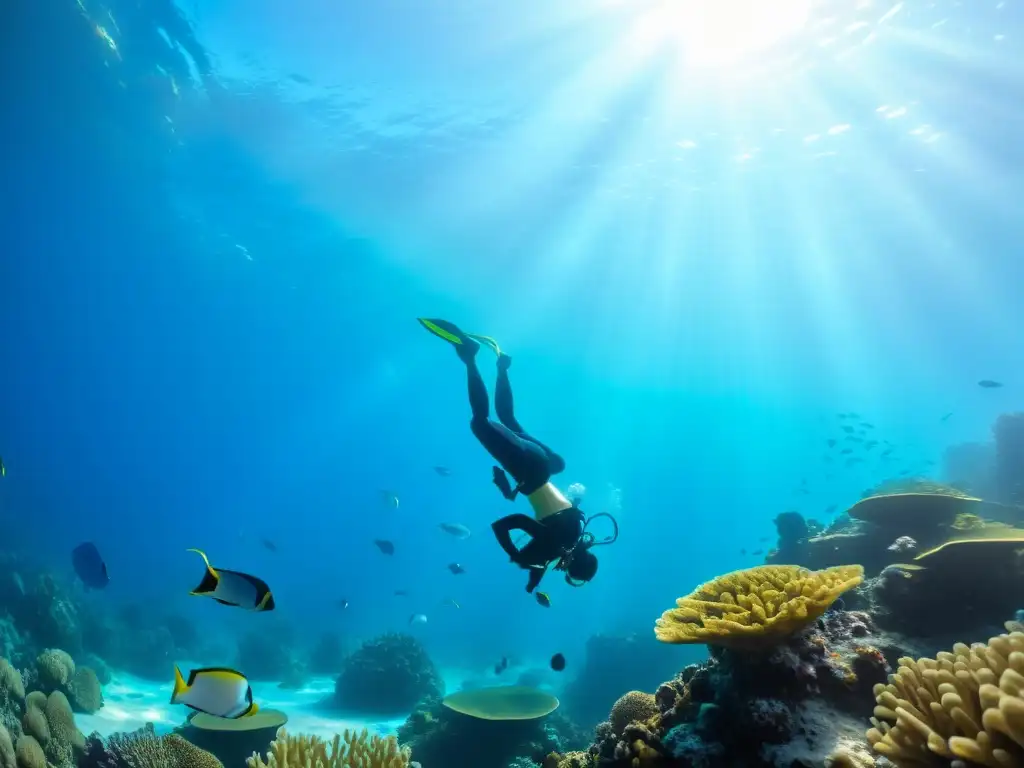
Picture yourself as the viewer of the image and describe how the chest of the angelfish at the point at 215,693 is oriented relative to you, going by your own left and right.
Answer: facing to the right of the viewer

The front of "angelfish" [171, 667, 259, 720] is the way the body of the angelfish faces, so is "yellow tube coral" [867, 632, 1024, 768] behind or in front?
in front

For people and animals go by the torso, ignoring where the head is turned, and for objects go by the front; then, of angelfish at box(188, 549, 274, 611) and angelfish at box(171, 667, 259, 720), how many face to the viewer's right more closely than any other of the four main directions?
2

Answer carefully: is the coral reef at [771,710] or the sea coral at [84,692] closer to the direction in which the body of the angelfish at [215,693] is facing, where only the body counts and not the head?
the coral reef
